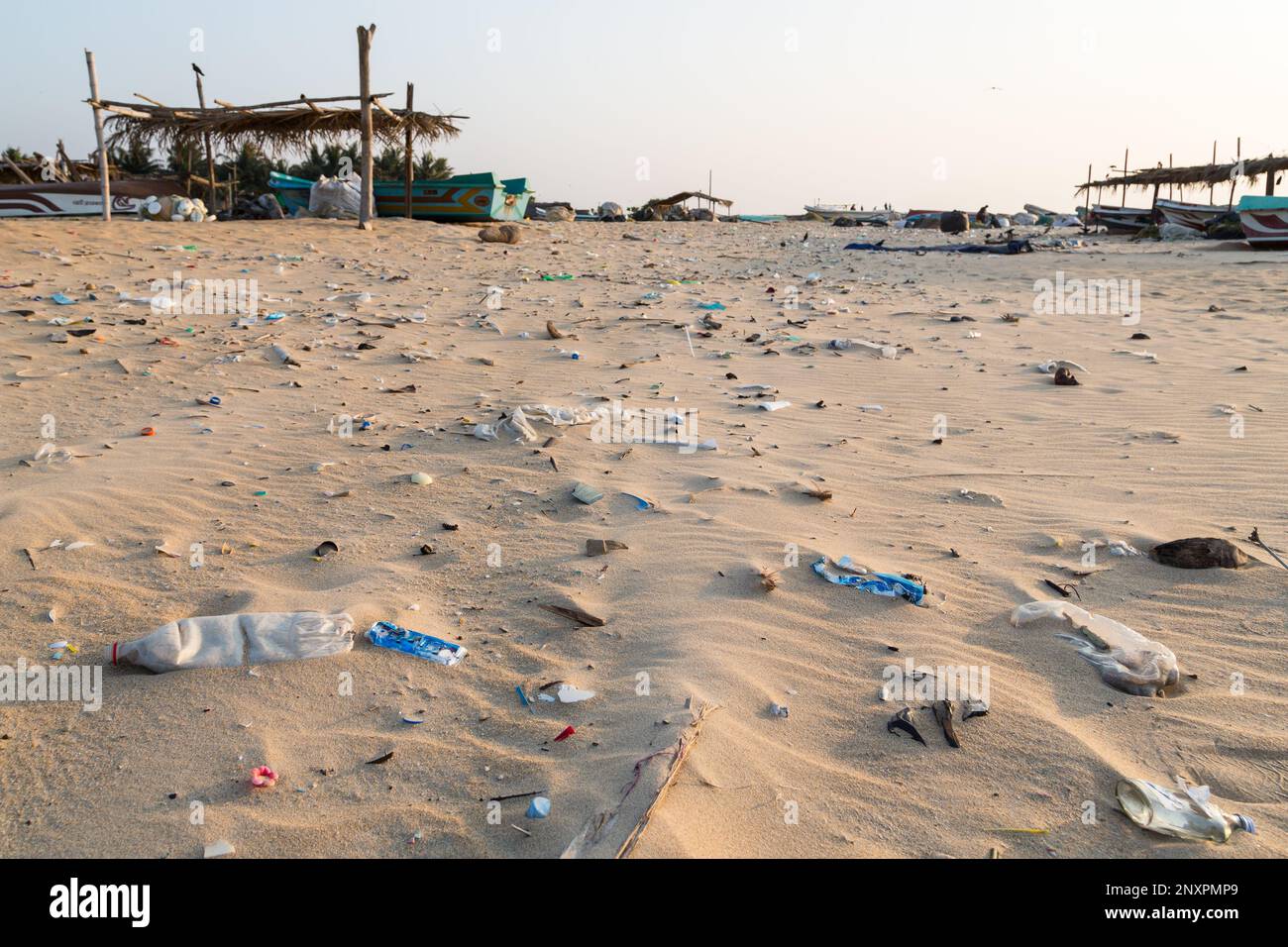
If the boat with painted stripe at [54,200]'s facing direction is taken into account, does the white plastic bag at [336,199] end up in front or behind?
in front

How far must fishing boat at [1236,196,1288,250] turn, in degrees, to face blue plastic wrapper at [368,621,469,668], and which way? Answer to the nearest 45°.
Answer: approximately 90° to its left

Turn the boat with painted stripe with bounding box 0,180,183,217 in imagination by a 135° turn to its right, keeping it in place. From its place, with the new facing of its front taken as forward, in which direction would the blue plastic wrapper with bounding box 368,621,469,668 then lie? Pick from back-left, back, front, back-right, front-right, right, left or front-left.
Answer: front-left

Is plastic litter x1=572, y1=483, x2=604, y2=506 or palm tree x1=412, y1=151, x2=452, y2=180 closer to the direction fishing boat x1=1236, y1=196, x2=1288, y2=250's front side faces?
the palm tree

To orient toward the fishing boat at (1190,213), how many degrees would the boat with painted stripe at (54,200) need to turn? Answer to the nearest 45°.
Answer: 0° — it already faces it

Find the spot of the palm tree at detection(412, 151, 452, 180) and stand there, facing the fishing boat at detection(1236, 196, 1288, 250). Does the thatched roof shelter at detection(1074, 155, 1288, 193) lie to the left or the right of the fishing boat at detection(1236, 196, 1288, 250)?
left

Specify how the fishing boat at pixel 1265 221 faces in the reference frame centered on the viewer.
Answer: facing to the left of the viewer

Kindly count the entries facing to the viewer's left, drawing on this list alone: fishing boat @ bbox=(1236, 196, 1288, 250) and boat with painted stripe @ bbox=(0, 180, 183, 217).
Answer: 1

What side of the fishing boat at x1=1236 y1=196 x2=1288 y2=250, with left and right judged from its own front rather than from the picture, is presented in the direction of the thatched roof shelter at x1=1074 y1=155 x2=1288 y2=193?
right

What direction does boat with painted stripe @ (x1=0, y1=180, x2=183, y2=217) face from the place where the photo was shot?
facing to the right of the viewer

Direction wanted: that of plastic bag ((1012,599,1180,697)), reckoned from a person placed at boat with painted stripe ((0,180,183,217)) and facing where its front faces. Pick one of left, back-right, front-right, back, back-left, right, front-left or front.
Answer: right

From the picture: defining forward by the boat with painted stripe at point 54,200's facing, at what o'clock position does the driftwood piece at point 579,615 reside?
The driftwood piece is roughly at 3 o'clock from the boat with painted stripe.

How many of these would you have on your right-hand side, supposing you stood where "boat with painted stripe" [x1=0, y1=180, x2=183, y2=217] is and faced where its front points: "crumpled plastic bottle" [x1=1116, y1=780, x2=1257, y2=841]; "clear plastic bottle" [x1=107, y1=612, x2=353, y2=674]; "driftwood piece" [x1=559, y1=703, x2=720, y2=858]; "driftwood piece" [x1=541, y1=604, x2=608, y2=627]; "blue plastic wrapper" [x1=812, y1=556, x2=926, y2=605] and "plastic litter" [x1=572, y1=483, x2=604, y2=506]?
6

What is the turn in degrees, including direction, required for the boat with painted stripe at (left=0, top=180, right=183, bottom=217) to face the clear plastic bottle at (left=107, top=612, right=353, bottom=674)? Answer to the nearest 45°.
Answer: approximately 90° to its right

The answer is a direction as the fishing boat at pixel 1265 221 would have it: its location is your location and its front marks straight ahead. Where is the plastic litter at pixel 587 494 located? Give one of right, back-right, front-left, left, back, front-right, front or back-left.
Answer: left

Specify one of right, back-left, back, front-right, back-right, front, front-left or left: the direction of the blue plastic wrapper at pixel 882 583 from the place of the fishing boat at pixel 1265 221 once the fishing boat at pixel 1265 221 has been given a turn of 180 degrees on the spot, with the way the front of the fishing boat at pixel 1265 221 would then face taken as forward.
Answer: right

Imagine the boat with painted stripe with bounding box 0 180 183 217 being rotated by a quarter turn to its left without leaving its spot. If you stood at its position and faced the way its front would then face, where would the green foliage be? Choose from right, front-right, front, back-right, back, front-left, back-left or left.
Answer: front
